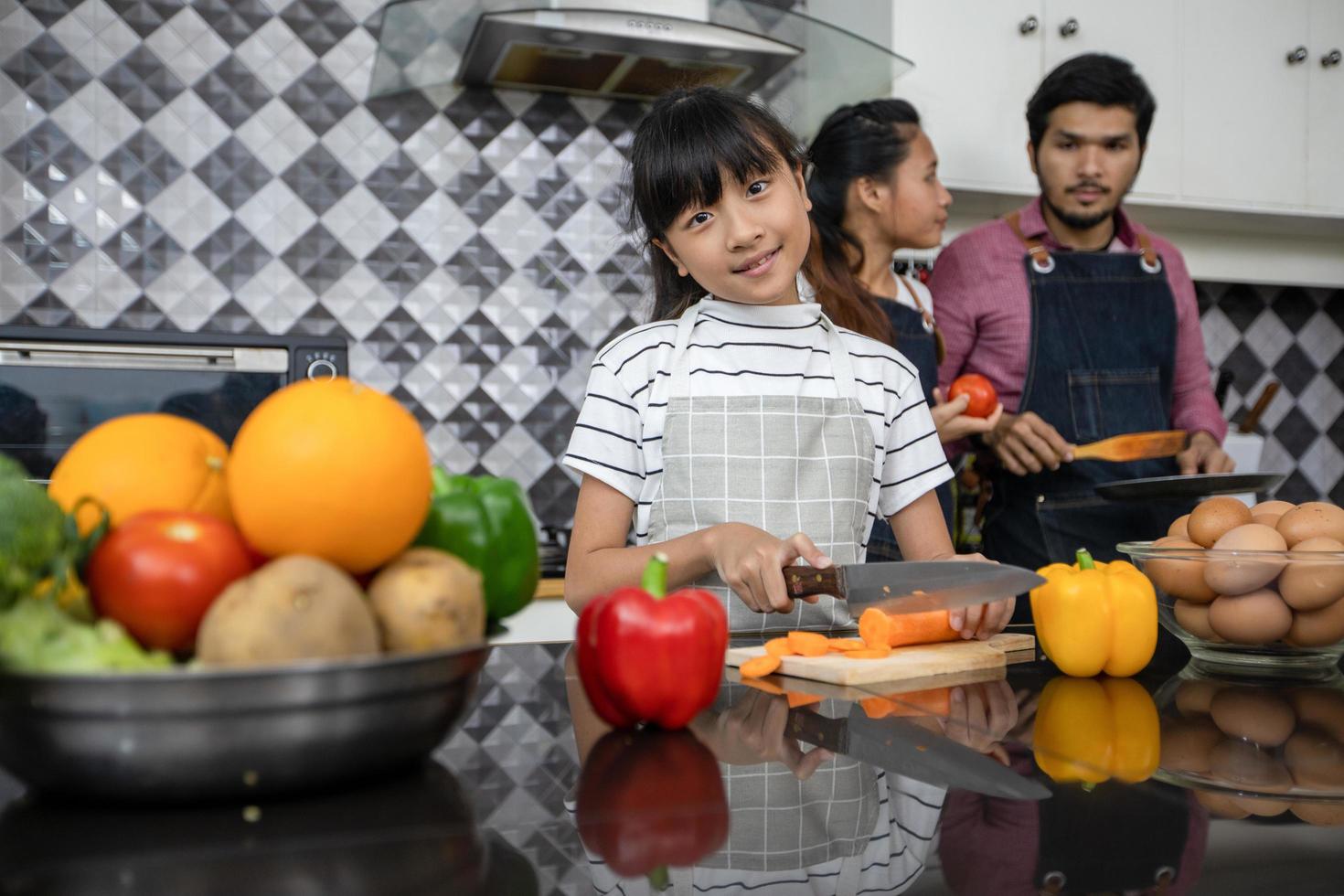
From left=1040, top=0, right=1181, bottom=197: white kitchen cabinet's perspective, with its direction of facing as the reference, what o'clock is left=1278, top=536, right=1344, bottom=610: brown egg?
The brown egg is roughly at 12 o'clock from the white kitchen cabinet.

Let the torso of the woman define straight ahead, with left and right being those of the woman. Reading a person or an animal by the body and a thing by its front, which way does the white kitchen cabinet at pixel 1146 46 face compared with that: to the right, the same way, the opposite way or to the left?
to the right

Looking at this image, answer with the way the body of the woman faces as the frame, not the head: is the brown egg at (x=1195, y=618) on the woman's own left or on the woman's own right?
on the woman's own right

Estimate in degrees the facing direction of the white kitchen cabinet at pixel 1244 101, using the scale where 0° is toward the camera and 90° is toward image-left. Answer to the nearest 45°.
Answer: approximately 0°

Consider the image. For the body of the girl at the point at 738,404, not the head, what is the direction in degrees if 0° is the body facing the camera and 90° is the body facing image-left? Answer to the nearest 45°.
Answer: approximately 0°

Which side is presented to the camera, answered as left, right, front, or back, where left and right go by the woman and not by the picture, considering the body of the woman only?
right

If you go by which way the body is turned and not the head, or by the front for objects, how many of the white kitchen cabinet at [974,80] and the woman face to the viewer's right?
1
